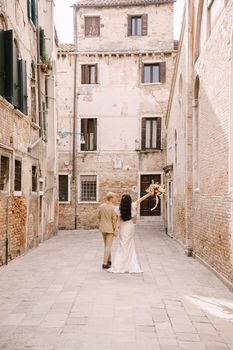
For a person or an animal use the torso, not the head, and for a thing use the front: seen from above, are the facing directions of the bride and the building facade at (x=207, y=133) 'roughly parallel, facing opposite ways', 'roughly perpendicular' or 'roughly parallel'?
roughly perpendicular

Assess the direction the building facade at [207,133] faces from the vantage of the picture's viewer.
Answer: facing to the left of the viewer

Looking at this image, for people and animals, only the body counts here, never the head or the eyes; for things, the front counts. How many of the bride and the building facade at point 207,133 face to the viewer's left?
1

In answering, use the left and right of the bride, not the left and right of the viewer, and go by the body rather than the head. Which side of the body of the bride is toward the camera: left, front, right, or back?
back

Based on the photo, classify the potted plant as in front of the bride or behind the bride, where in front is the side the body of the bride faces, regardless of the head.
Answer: in front

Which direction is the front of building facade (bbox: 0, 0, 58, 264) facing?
to the viewer's right

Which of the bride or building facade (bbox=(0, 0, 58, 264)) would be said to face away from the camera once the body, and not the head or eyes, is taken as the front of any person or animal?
the bride

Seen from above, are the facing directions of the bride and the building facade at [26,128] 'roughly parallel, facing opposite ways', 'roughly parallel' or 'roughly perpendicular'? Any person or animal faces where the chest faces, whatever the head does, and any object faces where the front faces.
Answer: roughly perpendicular

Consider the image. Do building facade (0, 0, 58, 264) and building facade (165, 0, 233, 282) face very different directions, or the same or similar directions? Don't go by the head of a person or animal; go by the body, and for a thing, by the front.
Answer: very different directions
